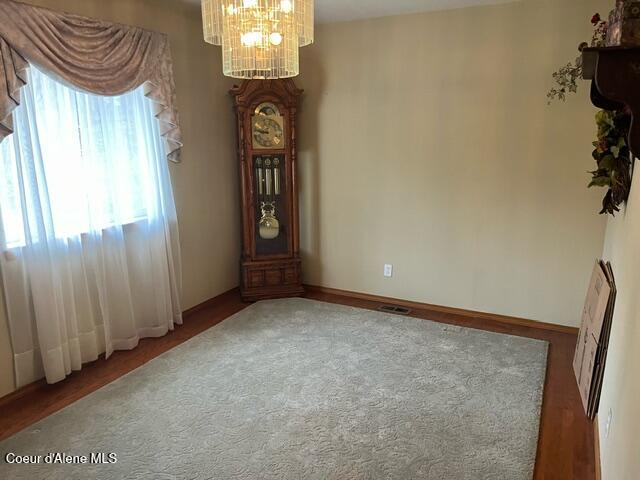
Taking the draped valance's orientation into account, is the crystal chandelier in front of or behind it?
in front

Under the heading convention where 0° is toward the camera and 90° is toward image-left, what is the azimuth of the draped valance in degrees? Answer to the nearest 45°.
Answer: approximately 315°

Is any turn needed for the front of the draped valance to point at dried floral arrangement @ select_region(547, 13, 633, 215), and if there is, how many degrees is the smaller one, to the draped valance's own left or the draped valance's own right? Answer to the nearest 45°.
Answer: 0° — it already faces it

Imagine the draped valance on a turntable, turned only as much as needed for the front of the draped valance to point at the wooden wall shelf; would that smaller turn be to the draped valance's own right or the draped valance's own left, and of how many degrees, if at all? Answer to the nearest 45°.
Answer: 0° — it already faces it
